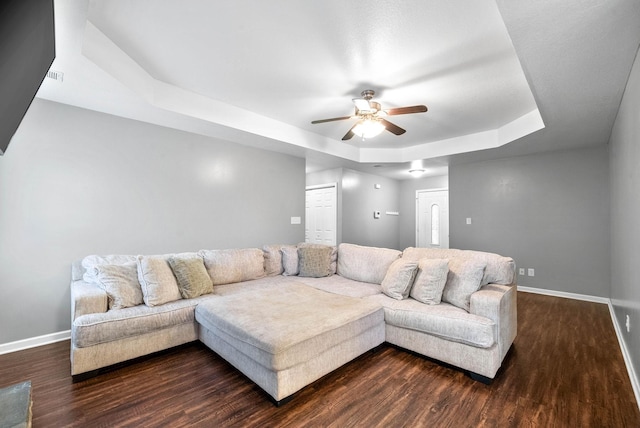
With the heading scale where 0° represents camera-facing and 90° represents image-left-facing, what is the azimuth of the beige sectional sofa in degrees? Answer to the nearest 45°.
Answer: approximately 0°

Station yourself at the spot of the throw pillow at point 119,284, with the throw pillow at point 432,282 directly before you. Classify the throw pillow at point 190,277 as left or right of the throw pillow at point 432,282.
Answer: left

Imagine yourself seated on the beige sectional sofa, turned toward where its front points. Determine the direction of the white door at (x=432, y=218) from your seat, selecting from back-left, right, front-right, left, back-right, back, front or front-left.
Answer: back-left

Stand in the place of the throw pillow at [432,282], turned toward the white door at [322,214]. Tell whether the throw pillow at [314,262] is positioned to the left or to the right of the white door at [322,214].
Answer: left
